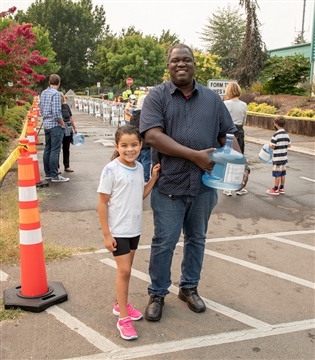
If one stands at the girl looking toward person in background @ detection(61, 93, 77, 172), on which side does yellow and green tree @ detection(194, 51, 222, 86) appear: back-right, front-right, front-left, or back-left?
front-right

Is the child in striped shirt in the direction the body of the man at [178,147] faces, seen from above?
no

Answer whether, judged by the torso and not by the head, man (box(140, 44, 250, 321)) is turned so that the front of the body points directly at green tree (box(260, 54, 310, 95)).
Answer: no

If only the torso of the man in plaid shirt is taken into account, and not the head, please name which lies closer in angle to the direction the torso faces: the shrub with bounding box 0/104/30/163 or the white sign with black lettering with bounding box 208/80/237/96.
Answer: the white sign with black lettering

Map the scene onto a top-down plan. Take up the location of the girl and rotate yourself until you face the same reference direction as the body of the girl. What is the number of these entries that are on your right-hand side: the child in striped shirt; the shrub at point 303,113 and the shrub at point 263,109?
0

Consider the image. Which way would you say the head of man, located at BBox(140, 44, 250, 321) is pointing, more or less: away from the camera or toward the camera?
toward the camera

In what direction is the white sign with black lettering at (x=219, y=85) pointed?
toward the camera

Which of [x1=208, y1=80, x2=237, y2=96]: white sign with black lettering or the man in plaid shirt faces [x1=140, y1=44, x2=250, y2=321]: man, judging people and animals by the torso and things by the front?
the white sign with black lettering

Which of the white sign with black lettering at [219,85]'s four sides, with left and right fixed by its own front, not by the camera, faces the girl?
front

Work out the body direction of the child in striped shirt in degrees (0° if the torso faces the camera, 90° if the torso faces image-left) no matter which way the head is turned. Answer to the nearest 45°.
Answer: approximately 135°

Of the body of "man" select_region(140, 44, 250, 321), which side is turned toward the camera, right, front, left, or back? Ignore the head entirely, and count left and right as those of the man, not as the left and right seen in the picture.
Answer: front

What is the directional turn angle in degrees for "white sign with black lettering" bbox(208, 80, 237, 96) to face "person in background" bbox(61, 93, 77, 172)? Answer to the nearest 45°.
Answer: approximately 45° to its right

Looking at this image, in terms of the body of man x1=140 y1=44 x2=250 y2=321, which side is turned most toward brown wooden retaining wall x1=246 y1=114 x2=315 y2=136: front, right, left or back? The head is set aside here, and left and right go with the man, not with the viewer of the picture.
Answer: back

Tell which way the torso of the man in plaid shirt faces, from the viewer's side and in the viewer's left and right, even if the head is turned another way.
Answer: facing away from the viewer and to the right of the viewer
